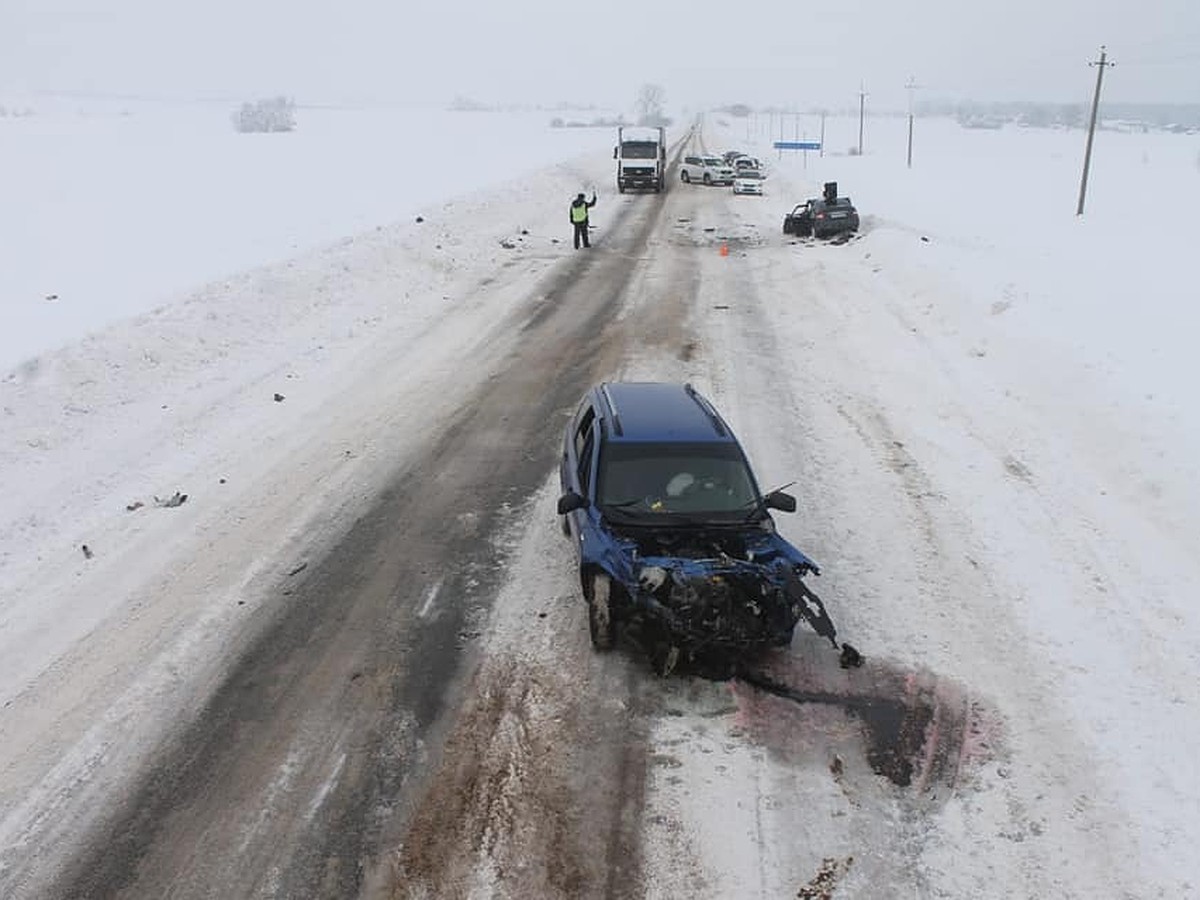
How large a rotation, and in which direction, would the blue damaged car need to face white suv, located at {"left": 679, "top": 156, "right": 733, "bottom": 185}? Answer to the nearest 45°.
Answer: approximately 180°

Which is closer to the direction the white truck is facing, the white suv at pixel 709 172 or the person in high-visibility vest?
the person in high-visibility vest

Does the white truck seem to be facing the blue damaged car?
yes

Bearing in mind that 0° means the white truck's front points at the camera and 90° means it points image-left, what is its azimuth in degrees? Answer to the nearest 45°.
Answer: approximately 0°

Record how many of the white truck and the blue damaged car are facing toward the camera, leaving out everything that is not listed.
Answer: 2

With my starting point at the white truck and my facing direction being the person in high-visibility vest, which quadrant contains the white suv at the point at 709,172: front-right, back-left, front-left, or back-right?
back-left

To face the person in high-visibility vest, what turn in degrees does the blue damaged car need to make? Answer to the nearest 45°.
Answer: approximately 180°

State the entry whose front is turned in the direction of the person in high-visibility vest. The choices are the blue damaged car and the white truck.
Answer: the white truck

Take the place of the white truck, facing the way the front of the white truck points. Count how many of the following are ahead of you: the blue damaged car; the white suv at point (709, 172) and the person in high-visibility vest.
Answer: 2

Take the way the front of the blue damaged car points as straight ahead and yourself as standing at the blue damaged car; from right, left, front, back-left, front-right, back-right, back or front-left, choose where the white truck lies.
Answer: back

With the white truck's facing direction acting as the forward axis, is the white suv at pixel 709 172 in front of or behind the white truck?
behind
